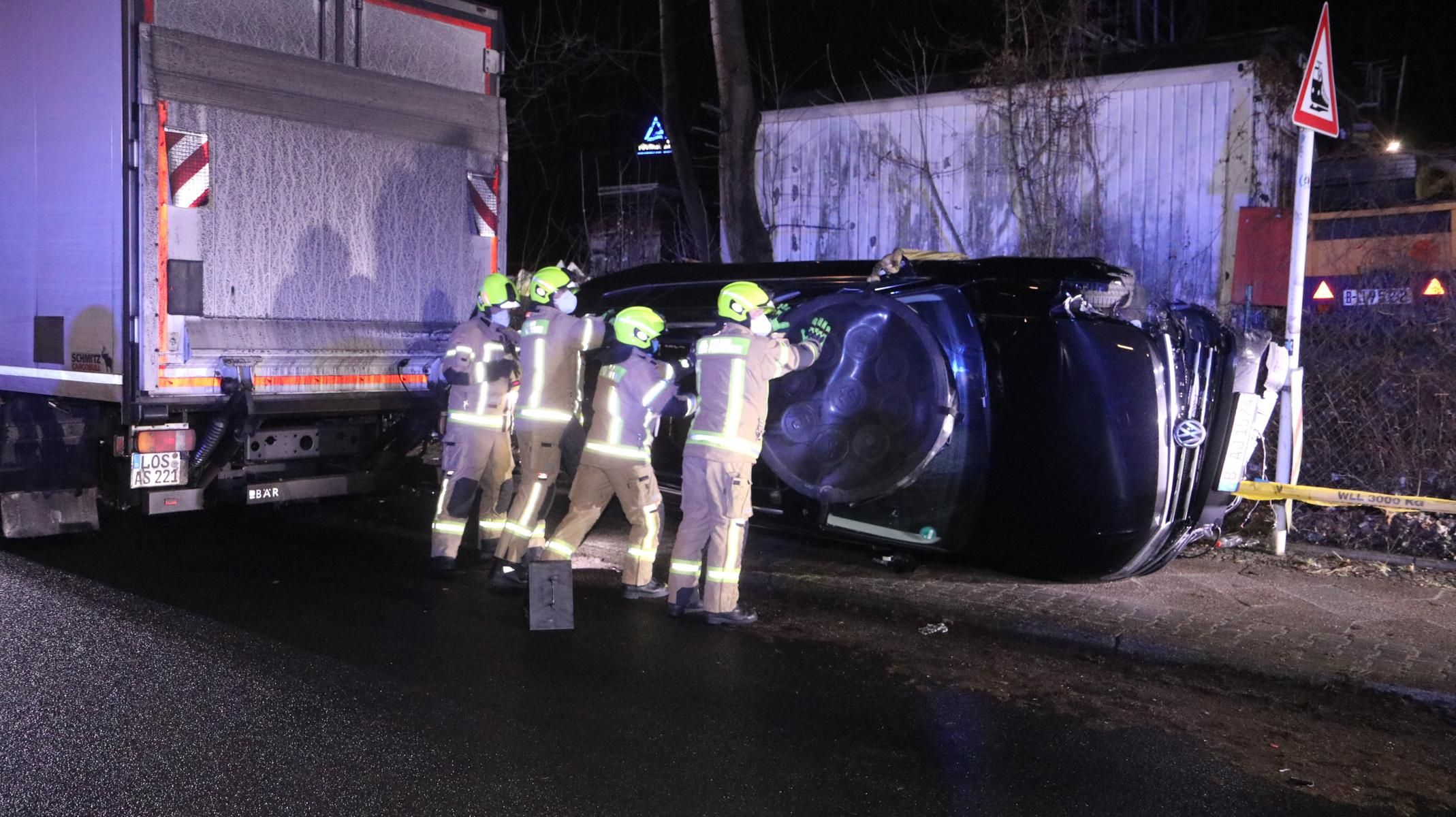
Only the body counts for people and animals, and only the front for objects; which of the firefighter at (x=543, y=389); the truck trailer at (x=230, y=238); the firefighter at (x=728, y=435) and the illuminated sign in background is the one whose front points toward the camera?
the illuminated sign in background

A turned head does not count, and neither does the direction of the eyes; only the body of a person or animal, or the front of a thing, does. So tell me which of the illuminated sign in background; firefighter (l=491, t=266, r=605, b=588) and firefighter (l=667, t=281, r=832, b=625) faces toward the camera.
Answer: the illuminated sign in background

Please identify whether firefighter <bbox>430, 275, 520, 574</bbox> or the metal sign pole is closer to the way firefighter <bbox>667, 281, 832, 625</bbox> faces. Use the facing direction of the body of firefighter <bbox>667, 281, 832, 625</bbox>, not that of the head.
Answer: the metal sign pole

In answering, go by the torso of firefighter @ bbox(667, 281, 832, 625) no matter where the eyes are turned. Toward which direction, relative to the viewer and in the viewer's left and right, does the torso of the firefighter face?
facing away from the viewer and to the right of the viewer

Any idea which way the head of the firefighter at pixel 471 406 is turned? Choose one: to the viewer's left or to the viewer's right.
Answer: to the viewer's right

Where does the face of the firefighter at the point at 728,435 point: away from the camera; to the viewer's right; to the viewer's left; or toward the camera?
to the viewer's right

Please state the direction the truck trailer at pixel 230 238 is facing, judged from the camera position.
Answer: facing away from the viewer and to the left of the viewer

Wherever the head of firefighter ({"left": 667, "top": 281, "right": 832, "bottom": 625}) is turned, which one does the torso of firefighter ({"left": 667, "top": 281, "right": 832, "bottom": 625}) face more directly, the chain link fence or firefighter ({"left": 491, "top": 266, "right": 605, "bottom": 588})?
the chain link fence

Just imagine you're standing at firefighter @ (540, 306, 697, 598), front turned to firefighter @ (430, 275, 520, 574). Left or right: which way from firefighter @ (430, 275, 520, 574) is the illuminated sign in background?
right

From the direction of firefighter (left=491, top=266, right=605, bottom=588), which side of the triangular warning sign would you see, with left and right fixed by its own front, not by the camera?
right

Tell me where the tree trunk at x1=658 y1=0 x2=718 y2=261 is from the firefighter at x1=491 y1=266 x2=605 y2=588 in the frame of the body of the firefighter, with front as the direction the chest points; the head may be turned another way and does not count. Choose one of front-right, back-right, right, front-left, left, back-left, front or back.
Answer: front-left

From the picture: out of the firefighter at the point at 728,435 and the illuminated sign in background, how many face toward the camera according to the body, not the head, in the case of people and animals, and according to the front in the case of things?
1

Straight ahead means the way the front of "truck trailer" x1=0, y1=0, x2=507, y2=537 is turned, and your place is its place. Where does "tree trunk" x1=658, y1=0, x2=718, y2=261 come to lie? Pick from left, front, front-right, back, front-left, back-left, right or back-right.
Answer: right

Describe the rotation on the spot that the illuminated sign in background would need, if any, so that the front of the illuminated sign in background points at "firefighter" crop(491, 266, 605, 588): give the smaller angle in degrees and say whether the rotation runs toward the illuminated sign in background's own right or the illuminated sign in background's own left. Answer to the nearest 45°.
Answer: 0° — it already faces them
